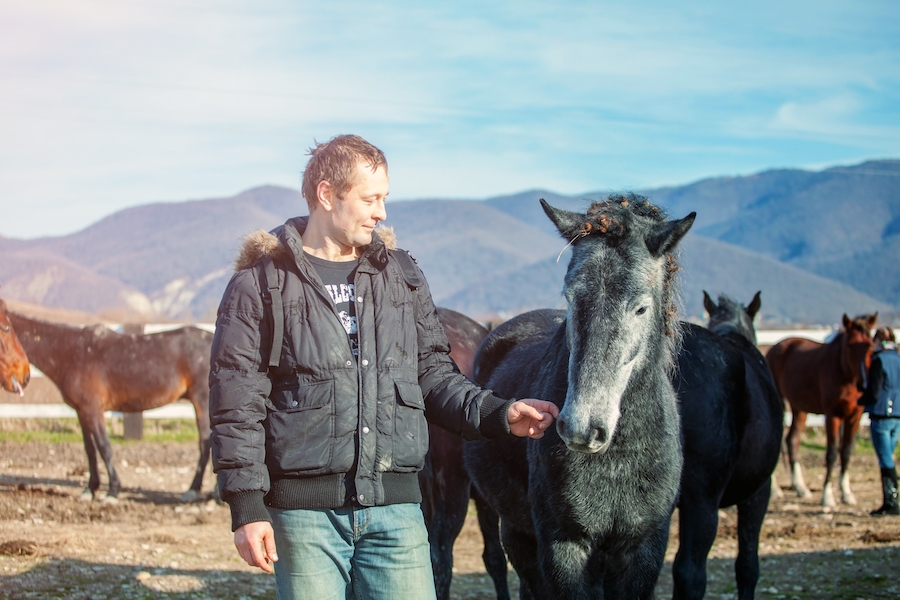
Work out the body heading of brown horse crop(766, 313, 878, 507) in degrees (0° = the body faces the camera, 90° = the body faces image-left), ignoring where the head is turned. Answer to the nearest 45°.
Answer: approximately 315°

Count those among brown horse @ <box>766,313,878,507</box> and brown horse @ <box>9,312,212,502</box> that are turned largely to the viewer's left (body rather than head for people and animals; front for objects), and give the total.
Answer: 1

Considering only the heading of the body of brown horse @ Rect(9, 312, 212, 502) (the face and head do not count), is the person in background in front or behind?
behind

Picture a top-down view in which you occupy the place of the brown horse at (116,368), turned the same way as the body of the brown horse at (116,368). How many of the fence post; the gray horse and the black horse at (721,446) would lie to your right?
1

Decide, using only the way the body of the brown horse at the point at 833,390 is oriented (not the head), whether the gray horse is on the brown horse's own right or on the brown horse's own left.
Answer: on the brown horse's own right

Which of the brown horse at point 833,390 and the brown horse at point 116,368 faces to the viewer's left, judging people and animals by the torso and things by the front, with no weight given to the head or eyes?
the brown horse at point 116,368

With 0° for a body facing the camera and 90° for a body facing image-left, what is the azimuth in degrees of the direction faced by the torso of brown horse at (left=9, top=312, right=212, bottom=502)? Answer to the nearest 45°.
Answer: approximately 90°

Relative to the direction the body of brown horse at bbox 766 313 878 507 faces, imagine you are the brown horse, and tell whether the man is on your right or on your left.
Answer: on your right

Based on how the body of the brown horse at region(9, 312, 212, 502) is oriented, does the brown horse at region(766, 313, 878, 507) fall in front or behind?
behind

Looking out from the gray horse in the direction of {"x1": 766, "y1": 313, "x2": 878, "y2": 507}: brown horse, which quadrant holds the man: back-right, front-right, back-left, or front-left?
back-left

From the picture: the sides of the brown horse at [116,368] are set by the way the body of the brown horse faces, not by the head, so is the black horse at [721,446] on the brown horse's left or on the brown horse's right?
on the brown horse's left
